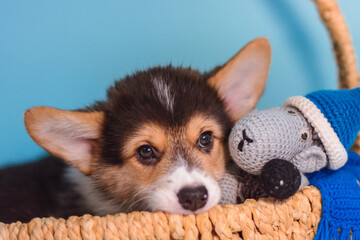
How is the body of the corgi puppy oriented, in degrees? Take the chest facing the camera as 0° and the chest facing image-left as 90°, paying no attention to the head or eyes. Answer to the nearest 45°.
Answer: approximately 315°

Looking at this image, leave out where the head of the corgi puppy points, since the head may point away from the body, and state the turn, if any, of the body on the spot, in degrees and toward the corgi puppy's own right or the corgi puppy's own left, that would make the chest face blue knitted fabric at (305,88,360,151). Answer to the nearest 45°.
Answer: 0° — it already faces it
